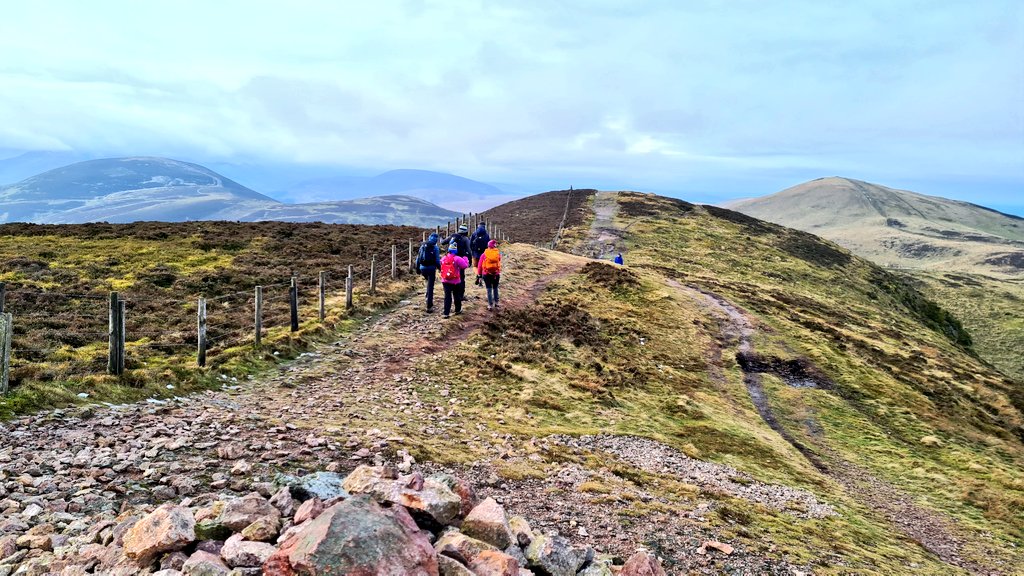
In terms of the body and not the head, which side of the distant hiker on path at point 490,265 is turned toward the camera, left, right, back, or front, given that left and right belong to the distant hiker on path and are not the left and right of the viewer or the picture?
back

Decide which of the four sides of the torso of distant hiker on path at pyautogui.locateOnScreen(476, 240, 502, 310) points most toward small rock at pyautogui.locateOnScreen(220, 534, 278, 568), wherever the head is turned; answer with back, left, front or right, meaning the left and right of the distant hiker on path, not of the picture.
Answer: back

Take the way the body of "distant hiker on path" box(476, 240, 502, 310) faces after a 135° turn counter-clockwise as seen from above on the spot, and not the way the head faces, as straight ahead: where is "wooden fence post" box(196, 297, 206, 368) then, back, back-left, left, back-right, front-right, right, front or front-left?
front

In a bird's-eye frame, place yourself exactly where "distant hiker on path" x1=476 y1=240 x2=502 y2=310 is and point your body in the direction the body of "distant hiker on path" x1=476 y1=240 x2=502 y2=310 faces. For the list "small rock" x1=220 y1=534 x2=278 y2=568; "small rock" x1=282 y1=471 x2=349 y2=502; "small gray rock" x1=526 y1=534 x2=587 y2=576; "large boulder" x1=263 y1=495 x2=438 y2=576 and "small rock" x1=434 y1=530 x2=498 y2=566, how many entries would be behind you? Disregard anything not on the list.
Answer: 5

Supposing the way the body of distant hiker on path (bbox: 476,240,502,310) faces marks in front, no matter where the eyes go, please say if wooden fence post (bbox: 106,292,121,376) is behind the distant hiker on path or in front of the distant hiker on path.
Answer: behind

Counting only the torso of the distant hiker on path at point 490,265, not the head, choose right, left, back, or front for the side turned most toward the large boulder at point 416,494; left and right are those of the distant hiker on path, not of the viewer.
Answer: back

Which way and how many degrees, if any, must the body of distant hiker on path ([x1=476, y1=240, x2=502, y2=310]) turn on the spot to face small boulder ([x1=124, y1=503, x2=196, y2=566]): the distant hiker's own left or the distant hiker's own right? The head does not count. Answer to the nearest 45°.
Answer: approximately 180°

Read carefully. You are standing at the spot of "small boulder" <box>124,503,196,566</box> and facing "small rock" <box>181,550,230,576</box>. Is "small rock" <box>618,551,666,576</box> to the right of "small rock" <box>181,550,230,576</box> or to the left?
left

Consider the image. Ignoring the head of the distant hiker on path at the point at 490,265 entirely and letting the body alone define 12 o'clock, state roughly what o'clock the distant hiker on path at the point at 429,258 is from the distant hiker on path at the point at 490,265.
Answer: the distant hiker on path at the point at 429,258 is roughly at 8 o'clock from the distant hiker on path at the point at 490,265.

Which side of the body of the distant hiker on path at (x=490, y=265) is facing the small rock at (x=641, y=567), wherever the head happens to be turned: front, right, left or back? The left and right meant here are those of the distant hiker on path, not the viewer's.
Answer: back

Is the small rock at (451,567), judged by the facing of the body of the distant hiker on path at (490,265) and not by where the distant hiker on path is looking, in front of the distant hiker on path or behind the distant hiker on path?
behind

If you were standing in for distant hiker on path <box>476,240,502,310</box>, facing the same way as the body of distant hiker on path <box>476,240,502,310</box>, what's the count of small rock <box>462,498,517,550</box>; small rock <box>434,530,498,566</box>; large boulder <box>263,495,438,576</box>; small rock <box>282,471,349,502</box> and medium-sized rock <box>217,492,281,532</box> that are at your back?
5

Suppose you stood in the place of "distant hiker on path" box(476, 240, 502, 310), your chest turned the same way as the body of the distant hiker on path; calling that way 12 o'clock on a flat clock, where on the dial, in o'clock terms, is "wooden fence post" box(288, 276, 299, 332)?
The wooden fence post is roughly at 8 o'clock from the distant hiker on path.

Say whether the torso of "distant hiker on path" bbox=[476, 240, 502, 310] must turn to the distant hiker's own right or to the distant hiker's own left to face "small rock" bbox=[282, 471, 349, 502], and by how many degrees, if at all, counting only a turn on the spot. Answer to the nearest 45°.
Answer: approximately 180°

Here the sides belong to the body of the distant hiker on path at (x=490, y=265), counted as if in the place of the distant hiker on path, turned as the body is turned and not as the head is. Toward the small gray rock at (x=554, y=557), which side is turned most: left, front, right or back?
back
